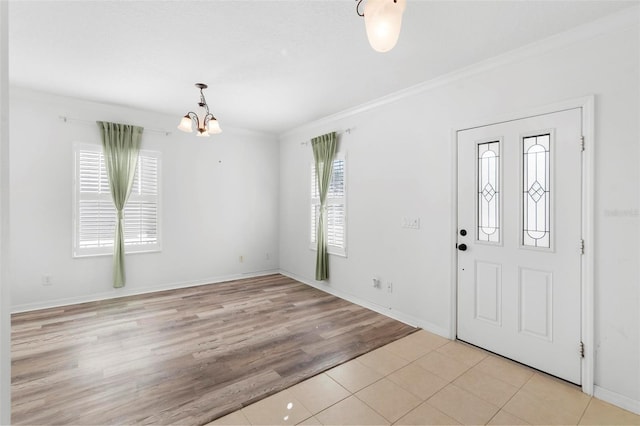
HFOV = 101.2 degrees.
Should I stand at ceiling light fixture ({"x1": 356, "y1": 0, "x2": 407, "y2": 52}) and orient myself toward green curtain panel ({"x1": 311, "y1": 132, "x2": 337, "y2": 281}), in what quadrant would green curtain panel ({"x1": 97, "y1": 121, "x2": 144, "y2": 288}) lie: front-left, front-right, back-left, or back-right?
front-left

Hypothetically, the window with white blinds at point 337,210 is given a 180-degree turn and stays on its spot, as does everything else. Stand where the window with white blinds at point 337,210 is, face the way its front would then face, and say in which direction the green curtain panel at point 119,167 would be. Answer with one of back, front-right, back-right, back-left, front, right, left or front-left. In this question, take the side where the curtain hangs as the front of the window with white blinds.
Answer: back-left

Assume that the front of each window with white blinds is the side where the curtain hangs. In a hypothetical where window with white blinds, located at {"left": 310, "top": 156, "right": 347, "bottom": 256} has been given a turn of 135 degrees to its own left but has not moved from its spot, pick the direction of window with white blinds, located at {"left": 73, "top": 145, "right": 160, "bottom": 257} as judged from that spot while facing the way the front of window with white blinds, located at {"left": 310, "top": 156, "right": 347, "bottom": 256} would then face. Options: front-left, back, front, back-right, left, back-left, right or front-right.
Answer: back

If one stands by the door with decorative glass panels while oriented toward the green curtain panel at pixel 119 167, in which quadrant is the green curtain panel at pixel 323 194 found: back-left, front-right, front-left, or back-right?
front-right

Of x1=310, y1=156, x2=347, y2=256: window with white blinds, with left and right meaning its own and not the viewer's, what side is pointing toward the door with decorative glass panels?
left

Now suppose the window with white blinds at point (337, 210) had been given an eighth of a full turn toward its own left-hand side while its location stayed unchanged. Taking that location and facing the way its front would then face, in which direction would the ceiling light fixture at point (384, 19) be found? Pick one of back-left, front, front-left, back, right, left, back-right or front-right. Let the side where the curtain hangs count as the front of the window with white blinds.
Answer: front

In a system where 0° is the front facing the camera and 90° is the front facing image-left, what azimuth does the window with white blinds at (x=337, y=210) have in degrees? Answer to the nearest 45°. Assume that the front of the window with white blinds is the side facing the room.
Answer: approximately 45°
